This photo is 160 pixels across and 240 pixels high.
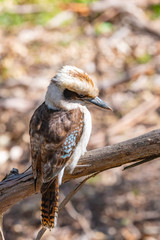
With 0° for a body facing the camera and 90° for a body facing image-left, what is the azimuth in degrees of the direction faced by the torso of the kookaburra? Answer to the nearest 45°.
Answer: approximately 225°
